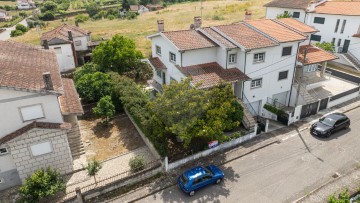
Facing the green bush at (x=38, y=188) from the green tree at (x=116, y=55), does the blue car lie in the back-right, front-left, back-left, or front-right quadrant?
front-left

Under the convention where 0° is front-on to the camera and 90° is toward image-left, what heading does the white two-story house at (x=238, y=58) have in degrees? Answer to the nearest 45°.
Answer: approximately 315°

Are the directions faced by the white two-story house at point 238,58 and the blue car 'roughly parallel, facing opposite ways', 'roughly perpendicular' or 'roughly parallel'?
roughly perpendicular

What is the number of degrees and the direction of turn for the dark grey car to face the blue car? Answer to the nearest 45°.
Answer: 0° — it already faces it

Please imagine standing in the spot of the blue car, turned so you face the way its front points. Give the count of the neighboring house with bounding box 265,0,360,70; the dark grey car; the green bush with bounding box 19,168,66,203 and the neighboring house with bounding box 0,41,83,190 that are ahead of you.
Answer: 2

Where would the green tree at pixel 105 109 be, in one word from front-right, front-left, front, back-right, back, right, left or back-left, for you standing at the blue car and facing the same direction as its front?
left

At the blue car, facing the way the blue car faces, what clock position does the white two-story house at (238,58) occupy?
The white two-story house is roughly at 11 o'clock from the blue car.

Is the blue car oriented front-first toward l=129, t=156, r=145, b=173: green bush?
no

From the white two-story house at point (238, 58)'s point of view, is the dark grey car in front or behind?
in front

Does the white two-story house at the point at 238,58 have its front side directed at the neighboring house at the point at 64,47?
no

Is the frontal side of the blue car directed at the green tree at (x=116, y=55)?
no

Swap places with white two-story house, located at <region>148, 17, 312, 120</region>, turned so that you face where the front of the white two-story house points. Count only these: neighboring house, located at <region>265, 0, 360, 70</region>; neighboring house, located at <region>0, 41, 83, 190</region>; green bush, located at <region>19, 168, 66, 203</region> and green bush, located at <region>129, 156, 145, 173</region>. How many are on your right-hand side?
3

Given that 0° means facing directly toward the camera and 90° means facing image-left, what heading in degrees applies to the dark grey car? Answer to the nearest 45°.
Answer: approximately 45°

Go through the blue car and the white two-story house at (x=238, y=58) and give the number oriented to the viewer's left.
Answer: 0

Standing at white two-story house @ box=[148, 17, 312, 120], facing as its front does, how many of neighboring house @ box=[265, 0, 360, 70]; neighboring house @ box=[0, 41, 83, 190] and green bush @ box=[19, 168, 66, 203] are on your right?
2

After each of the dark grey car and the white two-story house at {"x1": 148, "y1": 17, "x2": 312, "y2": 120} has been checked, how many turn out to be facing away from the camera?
0

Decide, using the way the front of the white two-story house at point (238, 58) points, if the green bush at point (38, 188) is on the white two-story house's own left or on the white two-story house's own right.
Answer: on the white two-story house's own right

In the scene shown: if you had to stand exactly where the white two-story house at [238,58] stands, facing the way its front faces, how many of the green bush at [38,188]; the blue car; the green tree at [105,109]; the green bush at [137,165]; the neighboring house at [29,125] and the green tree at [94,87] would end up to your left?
0
